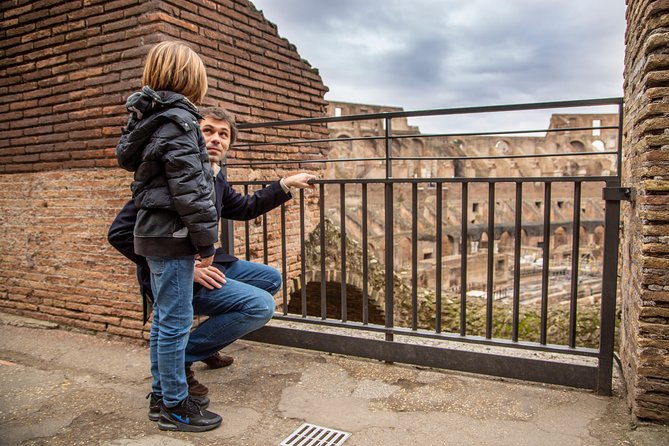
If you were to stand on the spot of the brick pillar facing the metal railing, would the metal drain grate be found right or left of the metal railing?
left

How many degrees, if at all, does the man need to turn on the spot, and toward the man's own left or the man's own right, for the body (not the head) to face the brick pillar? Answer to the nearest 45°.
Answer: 0° — they already face it

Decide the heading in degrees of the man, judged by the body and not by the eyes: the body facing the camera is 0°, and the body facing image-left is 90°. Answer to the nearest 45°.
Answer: approximately 315°
